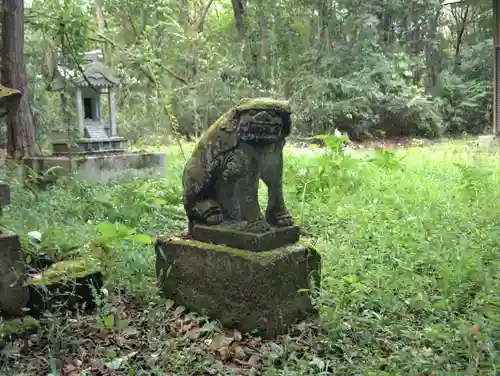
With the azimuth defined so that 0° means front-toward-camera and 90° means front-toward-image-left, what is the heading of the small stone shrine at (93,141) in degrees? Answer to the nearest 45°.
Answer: approximately 315°

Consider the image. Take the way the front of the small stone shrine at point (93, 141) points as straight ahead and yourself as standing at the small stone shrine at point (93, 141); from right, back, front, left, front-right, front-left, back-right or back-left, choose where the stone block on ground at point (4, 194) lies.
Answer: front-right

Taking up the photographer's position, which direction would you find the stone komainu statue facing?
facing the viewer and to the right of the viewer

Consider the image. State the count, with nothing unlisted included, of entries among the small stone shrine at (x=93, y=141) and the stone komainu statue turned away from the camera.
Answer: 0

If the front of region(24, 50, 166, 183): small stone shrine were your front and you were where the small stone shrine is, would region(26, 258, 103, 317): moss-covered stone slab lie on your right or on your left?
on your right
